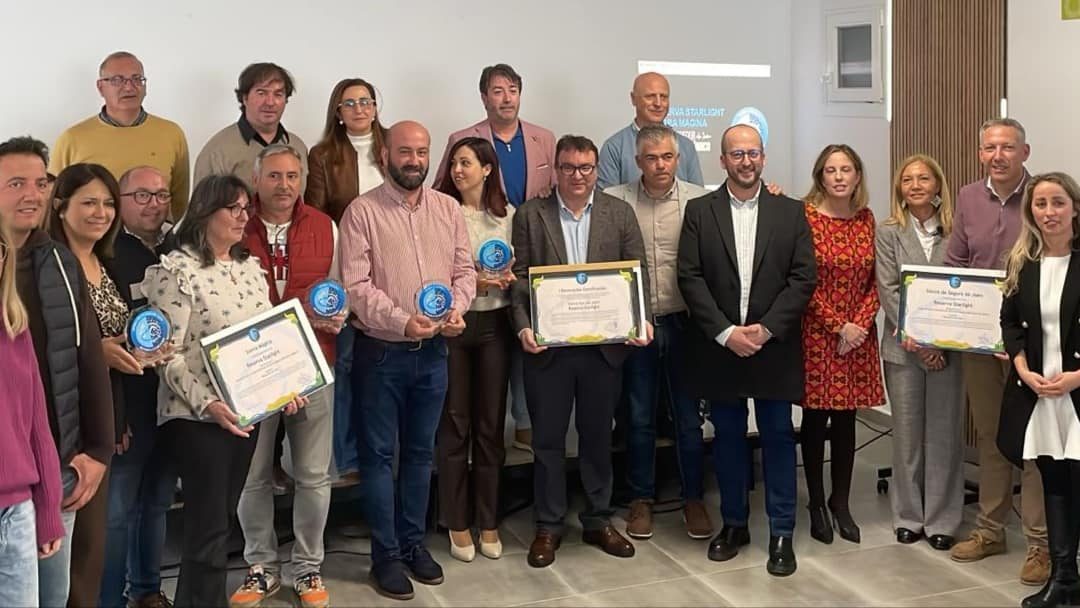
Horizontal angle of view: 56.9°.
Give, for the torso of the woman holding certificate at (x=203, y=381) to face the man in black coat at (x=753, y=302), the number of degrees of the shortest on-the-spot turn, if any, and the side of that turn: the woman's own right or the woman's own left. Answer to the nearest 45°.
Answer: approximately 45° to the woman's own left

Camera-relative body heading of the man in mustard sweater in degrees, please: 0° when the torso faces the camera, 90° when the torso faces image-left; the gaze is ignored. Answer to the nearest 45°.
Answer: approximately 0°

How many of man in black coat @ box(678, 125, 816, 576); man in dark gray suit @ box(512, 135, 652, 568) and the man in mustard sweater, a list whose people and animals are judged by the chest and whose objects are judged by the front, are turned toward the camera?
3

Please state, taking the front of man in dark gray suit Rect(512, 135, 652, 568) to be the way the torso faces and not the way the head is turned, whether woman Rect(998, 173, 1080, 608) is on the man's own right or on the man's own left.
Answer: on the man's own left

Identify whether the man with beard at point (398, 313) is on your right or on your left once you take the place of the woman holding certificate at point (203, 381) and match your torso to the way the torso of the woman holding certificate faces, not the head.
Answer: on your left

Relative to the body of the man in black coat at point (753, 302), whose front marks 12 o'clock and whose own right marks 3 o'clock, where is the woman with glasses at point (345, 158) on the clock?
The woman with glasses is roughly at 3 o'clock from the man in black coat.

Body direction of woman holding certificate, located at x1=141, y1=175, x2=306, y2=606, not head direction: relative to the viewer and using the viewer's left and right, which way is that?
facing the viewer and to the right of the viewer

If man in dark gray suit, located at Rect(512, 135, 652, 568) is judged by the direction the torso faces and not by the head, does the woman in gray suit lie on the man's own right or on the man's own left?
on the man's own left

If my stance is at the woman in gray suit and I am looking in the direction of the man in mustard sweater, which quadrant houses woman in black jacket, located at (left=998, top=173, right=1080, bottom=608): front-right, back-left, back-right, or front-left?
back-left

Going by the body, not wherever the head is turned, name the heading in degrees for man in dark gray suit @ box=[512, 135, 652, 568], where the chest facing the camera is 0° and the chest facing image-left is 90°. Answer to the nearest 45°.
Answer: approximately 0°

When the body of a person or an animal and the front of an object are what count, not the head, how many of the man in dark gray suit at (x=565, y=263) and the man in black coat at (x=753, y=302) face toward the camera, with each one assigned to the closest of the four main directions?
2
